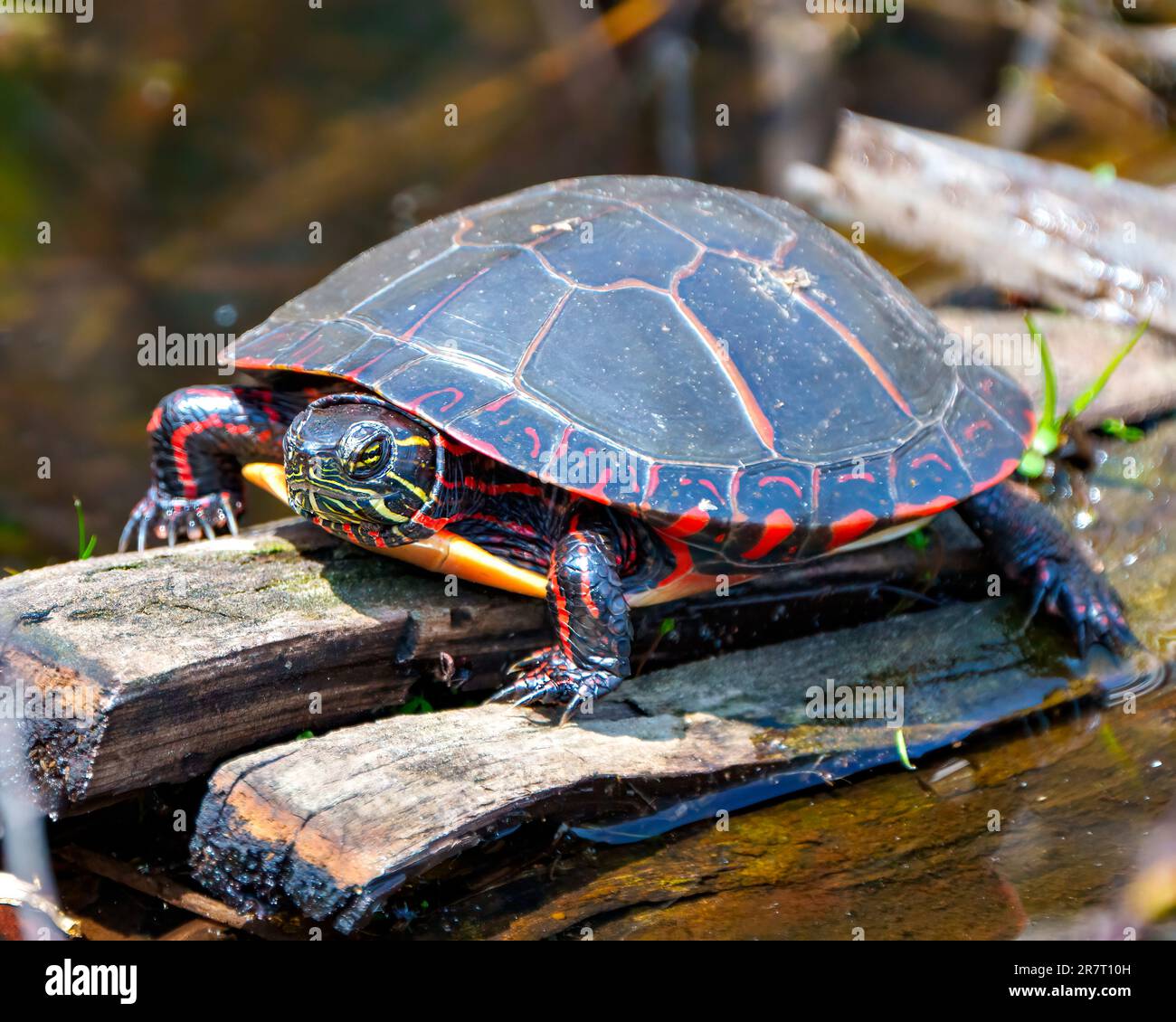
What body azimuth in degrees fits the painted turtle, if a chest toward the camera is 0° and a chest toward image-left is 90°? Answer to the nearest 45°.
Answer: approximately 45°

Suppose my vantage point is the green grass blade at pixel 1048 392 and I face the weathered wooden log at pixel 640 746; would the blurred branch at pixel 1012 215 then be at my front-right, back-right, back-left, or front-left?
back-right

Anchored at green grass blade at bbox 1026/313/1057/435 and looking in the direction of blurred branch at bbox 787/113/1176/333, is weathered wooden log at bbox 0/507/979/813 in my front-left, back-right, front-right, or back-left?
back-left

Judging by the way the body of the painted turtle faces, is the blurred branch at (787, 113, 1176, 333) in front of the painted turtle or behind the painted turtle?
behind

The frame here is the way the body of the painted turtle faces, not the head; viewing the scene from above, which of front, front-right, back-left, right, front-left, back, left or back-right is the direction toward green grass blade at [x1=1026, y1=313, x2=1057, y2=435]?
back
